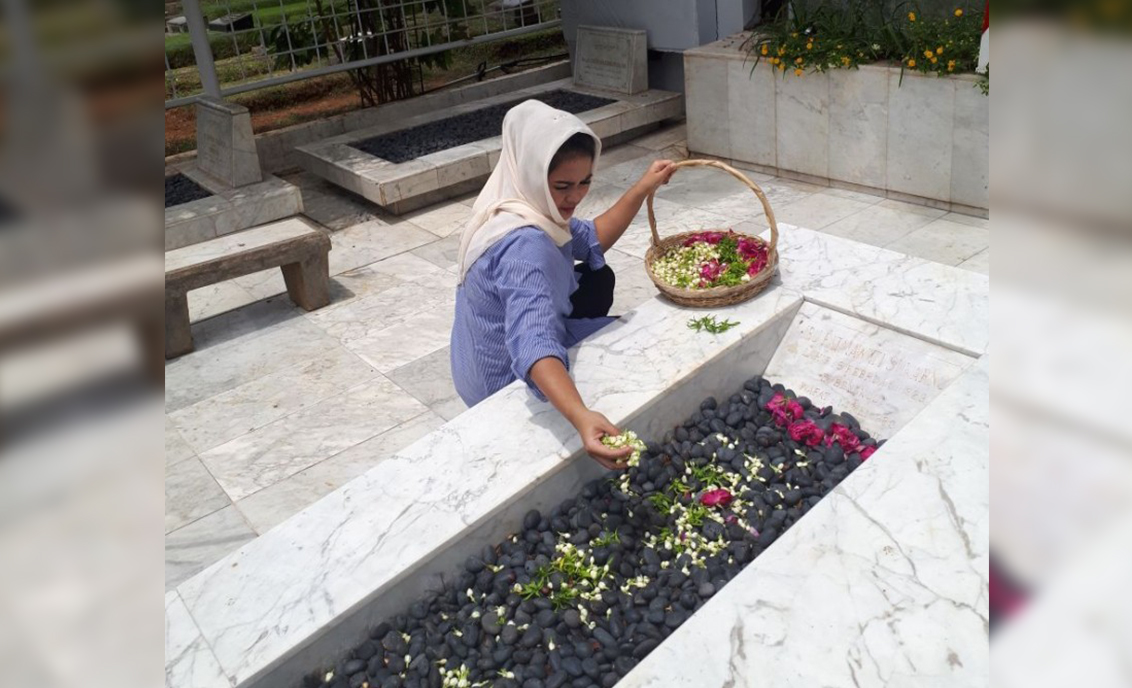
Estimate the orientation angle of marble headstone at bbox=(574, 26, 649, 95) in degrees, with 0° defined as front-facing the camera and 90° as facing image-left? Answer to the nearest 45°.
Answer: approximately 45°

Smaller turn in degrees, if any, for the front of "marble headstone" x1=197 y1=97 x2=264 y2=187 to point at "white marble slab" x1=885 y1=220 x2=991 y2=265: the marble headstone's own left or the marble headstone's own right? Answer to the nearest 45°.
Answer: approximately 90° to the marble headstone's own left

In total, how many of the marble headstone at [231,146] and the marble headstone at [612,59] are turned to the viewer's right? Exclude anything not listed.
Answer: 0

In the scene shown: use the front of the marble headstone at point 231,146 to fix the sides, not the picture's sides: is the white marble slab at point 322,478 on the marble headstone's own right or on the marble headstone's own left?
on the marble headstone's own left

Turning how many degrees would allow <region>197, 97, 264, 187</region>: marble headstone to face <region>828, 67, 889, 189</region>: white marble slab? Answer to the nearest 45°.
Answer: approximately 90° to its left

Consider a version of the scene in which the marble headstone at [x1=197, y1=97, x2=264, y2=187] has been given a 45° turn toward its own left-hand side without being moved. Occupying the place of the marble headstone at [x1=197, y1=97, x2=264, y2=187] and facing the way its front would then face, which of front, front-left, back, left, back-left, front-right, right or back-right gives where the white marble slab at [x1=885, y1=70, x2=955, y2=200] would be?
front-left

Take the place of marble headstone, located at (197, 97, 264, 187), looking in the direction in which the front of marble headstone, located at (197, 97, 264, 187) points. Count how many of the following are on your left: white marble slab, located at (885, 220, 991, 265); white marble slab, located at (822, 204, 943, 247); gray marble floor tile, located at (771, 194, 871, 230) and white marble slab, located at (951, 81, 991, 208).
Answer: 4

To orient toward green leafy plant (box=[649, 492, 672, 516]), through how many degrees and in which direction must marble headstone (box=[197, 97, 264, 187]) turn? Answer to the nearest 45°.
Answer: approximately 45° to its left

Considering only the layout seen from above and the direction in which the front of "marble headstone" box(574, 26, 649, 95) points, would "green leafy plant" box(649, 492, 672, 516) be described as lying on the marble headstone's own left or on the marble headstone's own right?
on the marble headstone's own left

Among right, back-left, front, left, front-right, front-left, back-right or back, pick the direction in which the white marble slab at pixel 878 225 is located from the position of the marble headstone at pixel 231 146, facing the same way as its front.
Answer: left

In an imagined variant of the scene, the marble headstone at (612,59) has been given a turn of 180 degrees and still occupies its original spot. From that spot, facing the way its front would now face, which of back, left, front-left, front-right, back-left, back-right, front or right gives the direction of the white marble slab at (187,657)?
back-right

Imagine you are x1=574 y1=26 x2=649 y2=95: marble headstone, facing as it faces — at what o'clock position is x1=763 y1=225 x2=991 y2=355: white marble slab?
The white marble slab is roughly at 10 o'clock from the marble headstone.

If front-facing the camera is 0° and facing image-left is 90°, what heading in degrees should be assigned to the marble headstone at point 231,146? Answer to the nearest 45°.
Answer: approximately 45°

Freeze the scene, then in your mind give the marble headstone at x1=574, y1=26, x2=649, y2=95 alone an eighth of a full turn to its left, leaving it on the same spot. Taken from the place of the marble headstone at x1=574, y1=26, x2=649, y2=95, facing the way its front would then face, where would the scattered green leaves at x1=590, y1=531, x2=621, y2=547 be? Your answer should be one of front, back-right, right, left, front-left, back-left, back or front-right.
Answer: front

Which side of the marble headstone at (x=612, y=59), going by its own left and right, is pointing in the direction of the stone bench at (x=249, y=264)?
front
